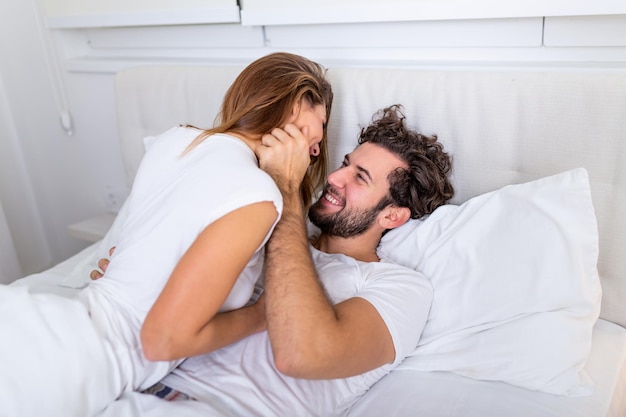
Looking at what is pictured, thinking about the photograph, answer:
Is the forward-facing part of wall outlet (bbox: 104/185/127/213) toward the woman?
yes

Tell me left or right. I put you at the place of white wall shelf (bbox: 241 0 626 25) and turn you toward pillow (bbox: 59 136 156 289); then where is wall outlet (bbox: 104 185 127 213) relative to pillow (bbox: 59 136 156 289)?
right

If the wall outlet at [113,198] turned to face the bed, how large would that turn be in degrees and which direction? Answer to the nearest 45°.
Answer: approximately 45° to its left

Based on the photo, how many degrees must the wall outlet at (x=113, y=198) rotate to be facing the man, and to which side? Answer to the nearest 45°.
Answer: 0° — it already faces them

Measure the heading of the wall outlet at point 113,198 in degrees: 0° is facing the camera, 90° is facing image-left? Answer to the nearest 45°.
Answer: approximately 0°

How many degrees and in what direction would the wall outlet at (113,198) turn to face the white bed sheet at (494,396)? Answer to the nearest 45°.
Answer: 0° — it already faces it

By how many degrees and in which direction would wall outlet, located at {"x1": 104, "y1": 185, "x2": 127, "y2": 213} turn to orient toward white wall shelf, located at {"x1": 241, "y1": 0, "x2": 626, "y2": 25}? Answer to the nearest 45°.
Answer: approximately 45° to its left
